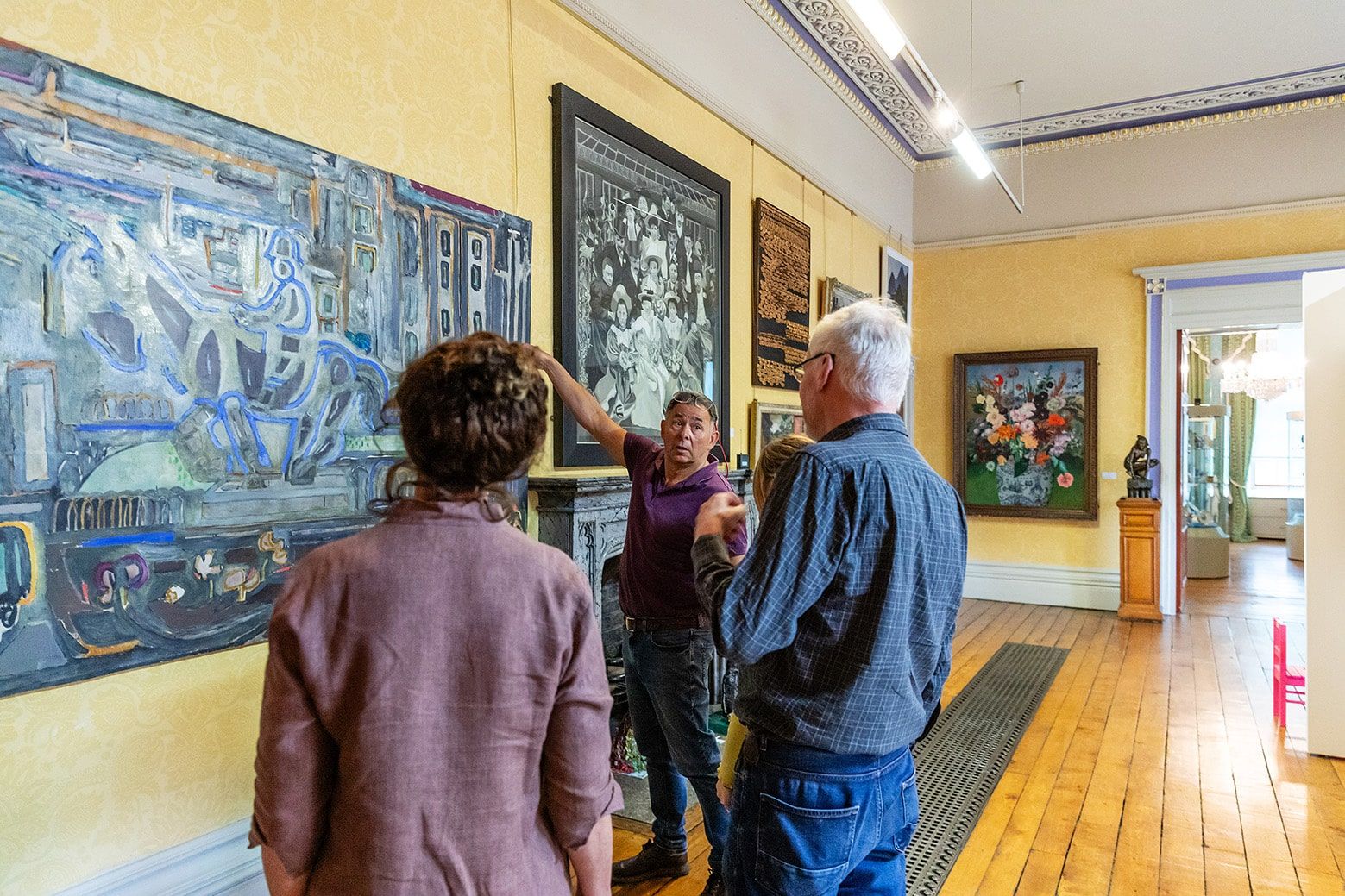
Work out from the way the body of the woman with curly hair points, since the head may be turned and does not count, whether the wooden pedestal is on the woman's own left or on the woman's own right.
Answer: on the woman's own right

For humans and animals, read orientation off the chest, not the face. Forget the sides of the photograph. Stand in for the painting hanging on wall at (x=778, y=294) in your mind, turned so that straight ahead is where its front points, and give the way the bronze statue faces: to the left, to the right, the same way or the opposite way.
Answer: to the right

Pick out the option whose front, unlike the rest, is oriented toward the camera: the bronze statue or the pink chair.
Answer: the bronze statue

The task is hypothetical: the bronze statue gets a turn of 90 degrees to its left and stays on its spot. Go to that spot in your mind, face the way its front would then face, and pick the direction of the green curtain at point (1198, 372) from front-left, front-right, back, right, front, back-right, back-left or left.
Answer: left

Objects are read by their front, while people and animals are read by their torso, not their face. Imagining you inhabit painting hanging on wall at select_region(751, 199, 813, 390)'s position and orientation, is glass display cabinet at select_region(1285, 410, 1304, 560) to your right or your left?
on your left

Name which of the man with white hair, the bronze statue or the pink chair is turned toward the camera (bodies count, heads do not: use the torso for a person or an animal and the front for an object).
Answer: the bronze statue

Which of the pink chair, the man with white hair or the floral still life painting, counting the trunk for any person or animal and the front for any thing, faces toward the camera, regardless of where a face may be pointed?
the floral still life painting

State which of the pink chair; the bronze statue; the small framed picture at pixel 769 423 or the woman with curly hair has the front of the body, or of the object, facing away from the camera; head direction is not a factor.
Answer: the woman with curly hair

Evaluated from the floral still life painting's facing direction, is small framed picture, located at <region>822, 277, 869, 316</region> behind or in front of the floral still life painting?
in front

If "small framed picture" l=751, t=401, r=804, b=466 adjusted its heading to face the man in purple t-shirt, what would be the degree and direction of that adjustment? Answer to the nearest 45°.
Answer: approximately 45° to its right

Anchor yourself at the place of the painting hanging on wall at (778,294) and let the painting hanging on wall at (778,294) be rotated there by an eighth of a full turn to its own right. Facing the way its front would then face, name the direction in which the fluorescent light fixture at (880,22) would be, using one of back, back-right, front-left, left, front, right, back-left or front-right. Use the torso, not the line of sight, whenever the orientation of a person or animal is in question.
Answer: front

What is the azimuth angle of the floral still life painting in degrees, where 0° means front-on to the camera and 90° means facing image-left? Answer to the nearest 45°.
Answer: approximately 0°

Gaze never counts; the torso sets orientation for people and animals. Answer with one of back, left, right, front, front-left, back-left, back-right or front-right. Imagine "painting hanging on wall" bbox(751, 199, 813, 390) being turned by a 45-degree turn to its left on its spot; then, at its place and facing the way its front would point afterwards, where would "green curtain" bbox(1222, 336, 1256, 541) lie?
front-left

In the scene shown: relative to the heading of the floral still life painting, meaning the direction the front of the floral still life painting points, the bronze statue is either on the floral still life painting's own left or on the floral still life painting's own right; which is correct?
on the floral still life painting's own left

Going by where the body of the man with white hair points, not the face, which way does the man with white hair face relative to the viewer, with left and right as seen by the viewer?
facing away from the viewer and to the left of the viewer

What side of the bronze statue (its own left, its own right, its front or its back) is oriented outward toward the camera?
front

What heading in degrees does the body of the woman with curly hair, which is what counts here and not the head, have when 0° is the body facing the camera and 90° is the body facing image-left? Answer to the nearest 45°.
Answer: approximately 180°

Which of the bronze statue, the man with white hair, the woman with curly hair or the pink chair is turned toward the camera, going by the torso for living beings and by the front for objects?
the bronze statue

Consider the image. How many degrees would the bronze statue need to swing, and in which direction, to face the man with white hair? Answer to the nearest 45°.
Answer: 0° — it already faces them

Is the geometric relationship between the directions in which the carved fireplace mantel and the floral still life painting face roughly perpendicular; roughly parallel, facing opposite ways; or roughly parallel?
roughly perpendicular
